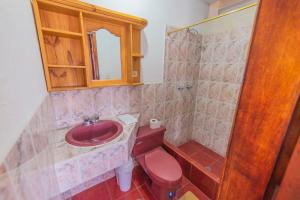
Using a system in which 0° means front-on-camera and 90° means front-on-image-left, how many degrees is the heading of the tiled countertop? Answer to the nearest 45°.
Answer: approximately 315°

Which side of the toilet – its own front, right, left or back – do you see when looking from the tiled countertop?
right
